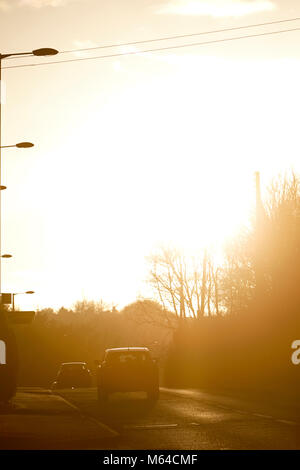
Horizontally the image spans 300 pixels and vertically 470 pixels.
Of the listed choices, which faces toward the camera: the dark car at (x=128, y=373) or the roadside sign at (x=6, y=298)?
the roadside sign

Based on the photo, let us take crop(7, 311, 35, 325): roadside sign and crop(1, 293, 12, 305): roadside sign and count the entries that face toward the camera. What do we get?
2

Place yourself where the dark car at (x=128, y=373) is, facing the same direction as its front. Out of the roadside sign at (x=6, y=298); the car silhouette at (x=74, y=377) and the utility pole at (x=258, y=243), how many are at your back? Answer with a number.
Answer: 0

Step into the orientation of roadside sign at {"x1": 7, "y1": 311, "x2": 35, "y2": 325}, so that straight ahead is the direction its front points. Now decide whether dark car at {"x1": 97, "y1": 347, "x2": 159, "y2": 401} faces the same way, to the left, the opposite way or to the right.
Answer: the opposite way

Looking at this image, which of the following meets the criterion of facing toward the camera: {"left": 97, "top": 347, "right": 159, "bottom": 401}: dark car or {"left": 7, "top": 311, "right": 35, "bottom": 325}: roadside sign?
the roadside sign

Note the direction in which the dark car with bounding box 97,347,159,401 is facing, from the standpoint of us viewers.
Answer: facing away from the viewer

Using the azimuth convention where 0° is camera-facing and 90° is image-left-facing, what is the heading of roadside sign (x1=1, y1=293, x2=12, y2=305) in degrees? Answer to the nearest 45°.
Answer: approximately 0°

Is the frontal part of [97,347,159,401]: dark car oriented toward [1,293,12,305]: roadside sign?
no

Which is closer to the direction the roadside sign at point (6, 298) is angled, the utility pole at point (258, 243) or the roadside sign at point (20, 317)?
the roadside sign

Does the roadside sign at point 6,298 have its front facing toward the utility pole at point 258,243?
no

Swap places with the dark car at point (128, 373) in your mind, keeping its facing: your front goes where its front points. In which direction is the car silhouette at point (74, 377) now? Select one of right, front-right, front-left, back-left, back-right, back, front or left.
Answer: front

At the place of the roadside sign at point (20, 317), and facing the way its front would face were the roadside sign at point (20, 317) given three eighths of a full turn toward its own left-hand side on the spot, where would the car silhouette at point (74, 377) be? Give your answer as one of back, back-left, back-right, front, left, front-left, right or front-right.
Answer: back-right

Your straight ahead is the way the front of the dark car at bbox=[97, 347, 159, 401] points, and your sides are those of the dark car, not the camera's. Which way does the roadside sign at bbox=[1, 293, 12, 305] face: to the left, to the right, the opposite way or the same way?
the opposite way

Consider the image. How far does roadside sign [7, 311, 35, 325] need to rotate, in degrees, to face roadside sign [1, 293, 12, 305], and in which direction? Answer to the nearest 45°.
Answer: approximately 180°

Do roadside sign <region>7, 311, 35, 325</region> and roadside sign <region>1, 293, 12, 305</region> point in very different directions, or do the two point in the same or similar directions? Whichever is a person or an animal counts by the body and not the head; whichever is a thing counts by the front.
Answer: same or similar directions

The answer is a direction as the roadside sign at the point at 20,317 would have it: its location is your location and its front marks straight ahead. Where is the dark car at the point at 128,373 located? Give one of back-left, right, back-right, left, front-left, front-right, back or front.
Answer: front
